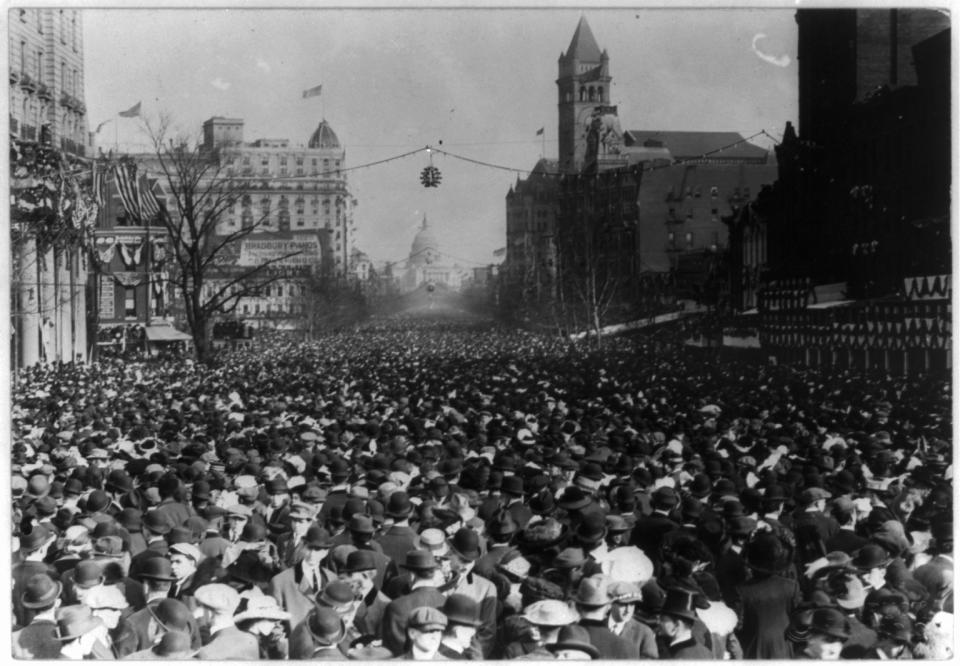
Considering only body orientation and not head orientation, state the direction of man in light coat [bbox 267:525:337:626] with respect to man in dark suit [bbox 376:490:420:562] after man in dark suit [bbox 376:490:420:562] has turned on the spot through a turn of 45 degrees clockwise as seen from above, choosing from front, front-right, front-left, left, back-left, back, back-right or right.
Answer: back

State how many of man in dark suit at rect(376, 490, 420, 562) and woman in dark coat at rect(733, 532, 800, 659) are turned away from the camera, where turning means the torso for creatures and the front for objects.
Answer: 2

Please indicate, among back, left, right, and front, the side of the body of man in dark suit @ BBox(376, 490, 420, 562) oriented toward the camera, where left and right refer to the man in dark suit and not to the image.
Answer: back

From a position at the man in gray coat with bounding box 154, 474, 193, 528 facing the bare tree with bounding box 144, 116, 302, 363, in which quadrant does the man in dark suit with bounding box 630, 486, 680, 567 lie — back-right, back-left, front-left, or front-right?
back-right

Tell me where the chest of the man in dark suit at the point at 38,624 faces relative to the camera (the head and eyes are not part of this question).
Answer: away from the camera

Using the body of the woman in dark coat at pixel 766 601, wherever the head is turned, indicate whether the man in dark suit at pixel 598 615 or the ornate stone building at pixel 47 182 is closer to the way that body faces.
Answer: the ornate stone building

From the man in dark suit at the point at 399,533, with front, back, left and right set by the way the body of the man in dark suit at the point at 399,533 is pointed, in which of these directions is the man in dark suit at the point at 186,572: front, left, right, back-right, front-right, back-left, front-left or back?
left

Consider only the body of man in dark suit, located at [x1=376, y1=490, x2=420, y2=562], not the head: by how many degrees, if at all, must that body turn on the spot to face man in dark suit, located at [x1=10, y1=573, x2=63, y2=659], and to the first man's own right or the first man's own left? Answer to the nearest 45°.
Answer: approximately 90° to the first man's own left

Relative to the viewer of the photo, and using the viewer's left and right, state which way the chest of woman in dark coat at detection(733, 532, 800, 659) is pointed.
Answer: facing away from the viewer
